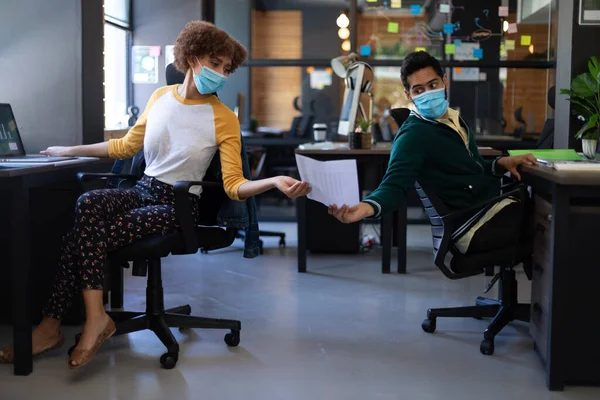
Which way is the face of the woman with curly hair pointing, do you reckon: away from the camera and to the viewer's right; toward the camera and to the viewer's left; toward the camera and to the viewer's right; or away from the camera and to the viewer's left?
toward the camera and to the viewer's right

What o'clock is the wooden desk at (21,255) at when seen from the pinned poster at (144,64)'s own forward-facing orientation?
The wooden desk is roughly at 12 o'clock from the pinned poster.

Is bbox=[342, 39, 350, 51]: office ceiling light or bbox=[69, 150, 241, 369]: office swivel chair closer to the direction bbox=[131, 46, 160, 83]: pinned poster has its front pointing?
the office swivel chair

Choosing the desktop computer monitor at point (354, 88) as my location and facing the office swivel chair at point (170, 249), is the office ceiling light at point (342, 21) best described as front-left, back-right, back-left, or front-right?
back-right

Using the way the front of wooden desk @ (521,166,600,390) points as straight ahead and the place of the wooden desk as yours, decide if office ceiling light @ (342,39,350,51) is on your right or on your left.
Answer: on your right

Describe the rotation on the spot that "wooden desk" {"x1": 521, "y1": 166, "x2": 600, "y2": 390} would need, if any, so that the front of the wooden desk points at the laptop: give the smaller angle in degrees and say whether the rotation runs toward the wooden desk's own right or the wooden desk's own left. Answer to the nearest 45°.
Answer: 0° — it already faces it

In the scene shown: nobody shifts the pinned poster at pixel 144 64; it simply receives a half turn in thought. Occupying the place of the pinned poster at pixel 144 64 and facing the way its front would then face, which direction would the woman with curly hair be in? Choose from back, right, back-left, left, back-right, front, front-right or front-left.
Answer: back

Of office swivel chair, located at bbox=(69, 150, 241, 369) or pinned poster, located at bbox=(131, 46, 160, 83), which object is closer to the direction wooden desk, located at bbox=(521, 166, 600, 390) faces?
the office swivel chair

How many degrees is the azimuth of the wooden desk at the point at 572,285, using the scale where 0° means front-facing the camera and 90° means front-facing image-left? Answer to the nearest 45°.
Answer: approximately 90°

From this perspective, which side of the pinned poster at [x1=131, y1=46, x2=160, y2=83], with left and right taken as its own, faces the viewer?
front
